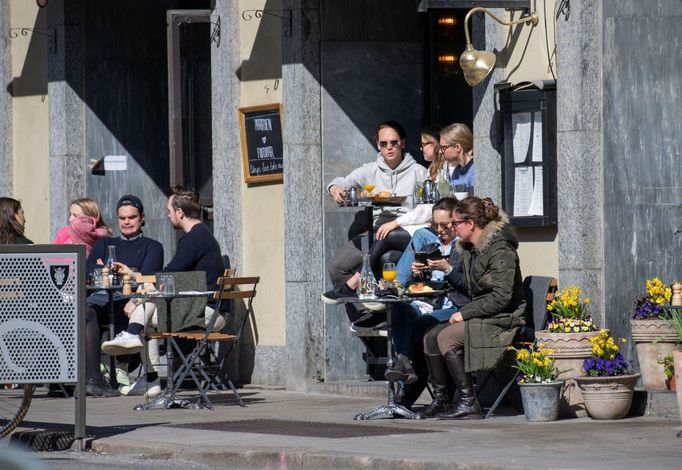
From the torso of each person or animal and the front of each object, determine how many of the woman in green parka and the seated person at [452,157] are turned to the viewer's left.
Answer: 2

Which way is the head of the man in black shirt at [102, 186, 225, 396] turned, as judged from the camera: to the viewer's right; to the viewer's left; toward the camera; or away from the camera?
to the viewer's left

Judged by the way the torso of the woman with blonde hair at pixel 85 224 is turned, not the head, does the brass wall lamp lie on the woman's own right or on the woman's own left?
on the woman's own left

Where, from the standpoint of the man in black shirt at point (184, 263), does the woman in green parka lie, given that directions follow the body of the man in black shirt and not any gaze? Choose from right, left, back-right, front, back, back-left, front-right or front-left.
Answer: back-left

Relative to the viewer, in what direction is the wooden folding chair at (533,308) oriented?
to the viewer's left

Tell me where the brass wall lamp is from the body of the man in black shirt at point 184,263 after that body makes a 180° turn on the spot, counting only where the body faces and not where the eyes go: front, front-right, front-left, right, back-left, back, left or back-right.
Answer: front-right

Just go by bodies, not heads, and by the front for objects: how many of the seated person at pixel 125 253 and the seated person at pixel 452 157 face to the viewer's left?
1

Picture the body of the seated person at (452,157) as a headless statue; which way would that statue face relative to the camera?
to the viewer's left
